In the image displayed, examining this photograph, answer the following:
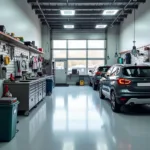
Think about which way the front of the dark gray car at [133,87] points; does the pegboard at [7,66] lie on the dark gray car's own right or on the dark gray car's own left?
on the dark gray car's own left

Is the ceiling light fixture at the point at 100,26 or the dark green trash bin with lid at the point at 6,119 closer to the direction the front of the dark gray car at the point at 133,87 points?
the ceiling light fixture

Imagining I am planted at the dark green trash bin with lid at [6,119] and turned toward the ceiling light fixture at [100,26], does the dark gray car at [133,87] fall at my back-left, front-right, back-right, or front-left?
front-right

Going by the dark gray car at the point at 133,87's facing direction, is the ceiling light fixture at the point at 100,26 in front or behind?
in front

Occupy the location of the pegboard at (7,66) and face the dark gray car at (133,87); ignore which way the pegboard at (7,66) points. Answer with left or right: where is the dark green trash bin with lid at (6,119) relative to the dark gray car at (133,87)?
right

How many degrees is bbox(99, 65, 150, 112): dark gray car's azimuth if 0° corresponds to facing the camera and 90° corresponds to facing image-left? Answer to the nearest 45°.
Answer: approximately 135°

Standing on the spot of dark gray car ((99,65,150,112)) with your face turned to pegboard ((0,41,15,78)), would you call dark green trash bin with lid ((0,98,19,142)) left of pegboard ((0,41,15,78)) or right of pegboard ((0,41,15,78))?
left

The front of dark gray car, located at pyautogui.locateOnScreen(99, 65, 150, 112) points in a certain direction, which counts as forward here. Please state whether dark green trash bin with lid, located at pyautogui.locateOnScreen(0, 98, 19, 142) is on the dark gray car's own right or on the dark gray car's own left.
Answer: on the dark gray car's own left

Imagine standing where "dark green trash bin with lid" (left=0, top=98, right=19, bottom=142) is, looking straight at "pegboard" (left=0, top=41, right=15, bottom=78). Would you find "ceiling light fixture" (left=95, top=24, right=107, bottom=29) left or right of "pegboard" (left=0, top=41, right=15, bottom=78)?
right
